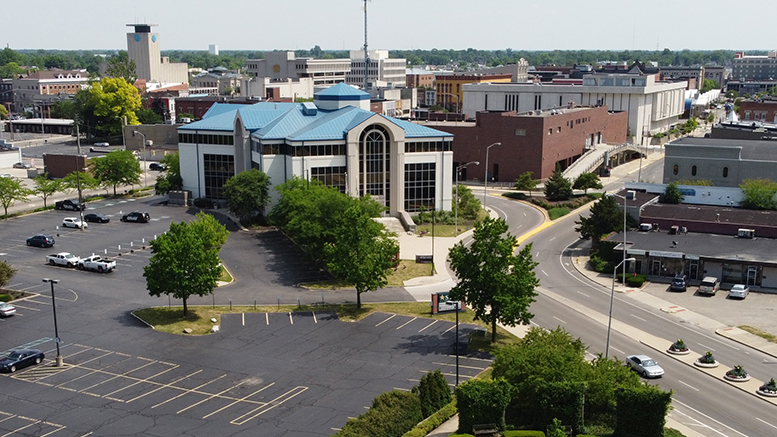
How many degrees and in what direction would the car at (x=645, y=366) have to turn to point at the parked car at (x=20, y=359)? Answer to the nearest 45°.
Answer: approximately 135° to its right

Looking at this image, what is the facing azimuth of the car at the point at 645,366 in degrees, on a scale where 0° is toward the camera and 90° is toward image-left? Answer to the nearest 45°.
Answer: approximately 315°

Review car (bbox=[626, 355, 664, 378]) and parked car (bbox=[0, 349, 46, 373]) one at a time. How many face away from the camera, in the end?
0

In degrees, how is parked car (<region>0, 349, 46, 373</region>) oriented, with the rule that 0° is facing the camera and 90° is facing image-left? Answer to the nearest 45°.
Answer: approximately 45°

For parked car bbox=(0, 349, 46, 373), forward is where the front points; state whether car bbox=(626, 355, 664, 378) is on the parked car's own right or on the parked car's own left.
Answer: on the parked car's own left
